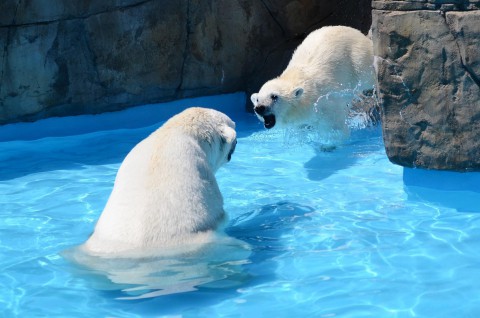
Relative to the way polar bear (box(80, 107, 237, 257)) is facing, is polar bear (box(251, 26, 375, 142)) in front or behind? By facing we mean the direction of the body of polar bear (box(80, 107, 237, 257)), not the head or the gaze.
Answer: in front

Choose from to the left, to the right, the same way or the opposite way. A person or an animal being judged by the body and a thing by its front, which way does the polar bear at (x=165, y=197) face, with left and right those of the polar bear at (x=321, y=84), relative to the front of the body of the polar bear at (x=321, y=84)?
the opposite way

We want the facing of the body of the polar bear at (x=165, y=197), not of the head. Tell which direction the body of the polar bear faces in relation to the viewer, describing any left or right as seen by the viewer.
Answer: facing away from the viewer and to the right of the viewer

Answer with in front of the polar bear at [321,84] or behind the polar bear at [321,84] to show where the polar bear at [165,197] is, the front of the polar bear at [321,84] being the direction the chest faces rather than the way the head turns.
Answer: in front

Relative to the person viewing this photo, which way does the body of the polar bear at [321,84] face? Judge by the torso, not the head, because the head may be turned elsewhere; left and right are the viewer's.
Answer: facing the viewer and to the left of the viewer
